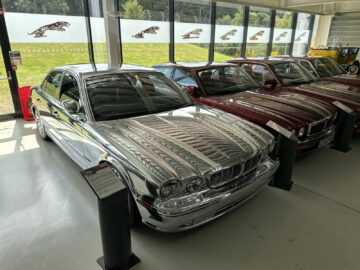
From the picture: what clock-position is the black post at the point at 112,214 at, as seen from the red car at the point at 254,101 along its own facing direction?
The black post is roughly at 2 o'clock from the red car.

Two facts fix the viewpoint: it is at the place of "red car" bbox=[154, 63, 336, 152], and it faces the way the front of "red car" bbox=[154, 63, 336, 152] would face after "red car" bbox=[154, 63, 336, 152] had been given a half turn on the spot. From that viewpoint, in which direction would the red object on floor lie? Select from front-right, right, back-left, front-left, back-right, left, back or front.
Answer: front-left

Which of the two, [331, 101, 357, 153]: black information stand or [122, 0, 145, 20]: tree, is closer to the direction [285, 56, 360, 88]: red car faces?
the black information stand

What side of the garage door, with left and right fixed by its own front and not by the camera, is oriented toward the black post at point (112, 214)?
front

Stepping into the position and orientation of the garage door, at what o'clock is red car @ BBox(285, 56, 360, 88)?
The red car is roughly at 12 o'clock from the garage door.

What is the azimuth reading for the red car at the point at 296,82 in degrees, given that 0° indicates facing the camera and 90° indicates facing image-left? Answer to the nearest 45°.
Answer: approximately 315°

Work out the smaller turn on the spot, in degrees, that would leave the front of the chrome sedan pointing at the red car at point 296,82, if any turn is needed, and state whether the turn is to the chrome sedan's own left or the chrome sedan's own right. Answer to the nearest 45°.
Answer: approximately 90° to the chrome sedan's own left

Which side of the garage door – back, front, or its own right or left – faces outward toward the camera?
front

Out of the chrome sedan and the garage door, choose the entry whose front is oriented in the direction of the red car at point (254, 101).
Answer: the garage door

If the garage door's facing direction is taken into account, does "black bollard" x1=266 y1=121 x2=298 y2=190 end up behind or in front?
in front

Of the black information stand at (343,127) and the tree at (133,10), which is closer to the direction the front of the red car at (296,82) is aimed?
the black information stand

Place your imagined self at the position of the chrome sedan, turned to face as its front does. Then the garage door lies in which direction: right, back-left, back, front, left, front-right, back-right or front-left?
left

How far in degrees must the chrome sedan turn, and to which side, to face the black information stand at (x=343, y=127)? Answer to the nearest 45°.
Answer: approximately 90° to its left

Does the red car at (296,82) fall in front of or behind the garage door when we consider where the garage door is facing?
in front

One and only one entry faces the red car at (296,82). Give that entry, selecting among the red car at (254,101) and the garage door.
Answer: the garage door

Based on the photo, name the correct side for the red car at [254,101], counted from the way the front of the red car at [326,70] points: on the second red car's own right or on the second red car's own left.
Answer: on the second red car's own right

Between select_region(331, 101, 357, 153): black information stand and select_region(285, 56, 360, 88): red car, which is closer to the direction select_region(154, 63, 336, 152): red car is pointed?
the black information stand
